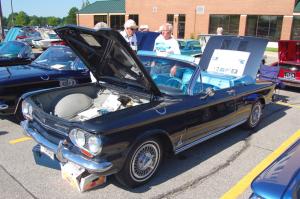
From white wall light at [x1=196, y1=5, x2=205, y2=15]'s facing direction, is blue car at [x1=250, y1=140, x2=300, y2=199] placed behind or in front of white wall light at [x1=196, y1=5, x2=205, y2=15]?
in front

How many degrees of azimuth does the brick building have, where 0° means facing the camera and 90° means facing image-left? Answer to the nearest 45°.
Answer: approximately 0°

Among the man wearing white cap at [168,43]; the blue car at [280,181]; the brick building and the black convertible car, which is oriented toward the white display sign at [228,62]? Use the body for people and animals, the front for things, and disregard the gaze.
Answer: the brick building

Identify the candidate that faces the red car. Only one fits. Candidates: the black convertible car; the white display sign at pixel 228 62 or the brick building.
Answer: the brick building

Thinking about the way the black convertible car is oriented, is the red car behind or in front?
behind

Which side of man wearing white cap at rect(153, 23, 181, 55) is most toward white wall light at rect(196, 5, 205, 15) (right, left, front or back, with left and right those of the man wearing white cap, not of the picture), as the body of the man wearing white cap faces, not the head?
back

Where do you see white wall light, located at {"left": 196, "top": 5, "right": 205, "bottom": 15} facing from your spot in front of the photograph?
facing the viewer

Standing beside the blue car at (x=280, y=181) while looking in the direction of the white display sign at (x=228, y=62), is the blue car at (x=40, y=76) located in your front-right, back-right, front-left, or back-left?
front-left

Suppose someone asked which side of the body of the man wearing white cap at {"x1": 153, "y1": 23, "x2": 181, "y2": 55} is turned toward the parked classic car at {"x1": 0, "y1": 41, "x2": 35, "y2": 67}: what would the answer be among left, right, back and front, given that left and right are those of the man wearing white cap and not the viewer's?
right

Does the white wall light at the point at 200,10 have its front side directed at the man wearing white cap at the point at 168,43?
yes

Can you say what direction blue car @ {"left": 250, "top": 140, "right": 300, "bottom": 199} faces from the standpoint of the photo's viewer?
facing the viewer and to the left of the viewer

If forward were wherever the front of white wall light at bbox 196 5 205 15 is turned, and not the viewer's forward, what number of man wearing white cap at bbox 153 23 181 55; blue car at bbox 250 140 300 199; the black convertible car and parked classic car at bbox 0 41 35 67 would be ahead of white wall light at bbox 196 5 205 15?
4

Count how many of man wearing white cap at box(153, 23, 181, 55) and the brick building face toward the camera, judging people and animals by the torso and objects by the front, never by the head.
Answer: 2

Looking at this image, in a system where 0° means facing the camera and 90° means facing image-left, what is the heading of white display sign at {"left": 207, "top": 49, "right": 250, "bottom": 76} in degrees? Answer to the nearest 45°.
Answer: approximately 45°

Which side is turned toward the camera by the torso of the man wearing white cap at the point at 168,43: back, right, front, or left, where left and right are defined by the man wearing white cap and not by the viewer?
front
